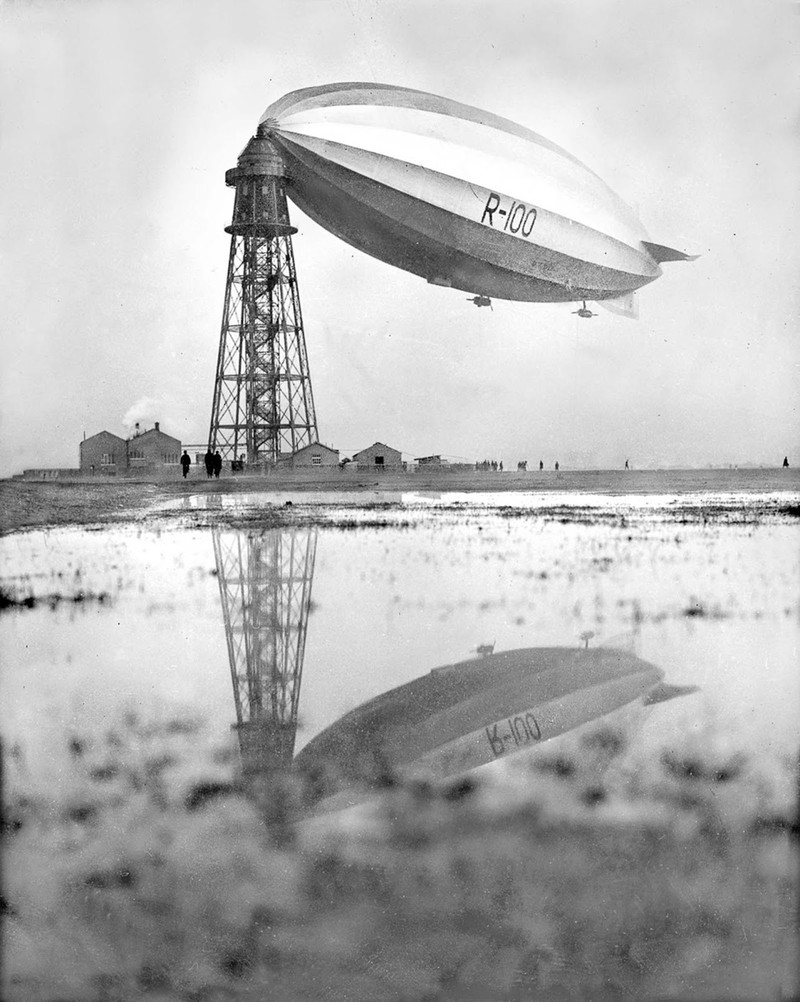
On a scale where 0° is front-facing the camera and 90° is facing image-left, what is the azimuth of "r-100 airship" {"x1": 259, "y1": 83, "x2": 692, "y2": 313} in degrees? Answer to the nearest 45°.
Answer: approximately 45°
